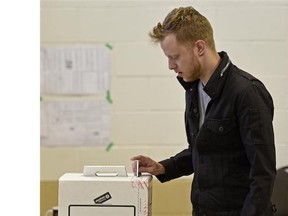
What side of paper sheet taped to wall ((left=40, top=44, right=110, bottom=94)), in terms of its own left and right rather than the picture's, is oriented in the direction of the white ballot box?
front

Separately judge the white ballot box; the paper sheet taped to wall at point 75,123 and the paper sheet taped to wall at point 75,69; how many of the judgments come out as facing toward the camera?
3

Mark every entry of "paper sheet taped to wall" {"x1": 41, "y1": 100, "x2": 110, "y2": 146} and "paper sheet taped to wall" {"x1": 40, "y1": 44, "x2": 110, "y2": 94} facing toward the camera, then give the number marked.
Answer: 2

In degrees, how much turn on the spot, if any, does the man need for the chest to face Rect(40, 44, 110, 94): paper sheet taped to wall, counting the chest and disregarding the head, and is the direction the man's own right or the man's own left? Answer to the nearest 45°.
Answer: approximately 90° to the man's own right

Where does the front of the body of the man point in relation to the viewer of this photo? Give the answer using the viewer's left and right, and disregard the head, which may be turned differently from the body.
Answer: facing the viewer and to the left of the viewer

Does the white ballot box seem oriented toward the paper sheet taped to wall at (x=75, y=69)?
no

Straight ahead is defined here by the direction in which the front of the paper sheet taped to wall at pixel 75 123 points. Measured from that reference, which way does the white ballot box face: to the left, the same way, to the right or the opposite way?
the same way

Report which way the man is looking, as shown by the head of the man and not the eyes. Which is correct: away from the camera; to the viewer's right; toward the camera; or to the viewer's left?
to the viewer's left

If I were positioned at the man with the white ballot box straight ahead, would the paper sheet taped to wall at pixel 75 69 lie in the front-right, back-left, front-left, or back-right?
front-right

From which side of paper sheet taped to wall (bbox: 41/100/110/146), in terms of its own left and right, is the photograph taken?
front

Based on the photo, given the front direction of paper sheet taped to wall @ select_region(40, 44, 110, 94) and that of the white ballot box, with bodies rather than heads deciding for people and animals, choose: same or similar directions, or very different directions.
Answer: same or similar directions

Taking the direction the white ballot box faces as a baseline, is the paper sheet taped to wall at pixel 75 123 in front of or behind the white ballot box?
behind
